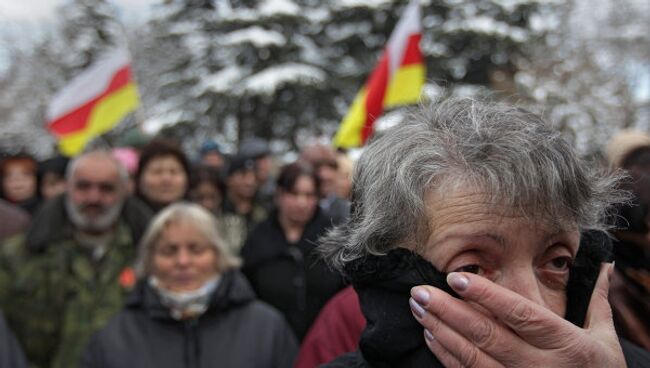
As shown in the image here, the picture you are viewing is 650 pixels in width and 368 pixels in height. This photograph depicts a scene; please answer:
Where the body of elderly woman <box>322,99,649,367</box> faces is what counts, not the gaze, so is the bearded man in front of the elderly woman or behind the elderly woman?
behind

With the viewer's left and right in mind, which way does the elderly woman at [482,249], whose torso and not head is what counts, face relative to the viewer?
facing the viewer and to the right of the viewer

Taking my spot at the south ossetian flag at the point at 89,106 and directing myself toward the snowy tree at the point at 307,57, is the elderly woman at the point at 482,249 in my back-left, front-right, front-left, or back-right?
back-right

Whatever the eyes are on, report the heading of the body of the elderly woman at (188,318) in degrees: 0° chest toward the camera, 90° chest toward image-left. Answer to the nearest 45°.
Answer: approximately 0°

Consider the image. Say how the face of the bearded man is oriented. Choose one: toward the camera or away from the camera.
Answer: toward the camera

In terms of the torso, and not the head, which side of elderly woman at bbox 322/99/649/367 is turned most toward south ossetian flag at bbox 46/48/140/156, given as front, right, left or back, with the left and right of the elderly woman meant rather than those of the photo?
back

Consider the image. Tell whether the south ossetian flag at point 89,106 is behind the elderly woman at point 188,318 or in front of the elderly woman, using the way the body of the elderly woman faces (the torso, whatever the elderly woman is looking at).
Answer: behind

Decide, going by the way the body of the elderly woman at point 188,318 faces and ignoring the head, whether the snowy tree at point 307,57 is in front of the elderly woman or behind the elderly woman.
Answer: behind

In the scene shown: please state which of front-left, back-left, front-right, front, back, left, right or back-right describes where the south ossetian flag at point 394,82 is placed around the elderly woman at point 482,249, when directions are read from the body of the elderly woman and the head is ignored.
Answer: back-left

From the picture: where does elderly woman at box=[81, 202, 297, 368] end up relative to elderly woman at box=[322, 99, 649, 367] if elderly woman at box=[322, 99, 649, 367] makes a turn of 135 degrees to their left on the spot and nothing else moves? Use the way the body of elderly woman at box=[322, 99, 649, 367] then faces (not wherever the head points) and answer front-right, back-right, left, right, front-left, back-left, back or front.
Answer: front-left

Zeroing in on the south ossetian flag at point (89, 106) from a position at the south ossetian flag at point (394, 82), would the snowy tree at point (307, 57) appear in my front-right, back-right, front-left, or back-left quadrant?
front-right

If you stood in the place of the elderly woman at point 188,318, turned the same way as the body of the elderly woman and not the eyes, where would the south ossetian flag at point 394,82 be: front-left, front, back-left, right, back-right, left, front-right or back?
back-left

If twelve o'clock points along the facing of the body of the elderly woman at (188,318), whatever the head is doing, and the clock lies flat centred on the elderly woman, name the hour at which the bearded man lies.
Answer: The bearded man is roughly at 5 o'clock from the elderly woman.
